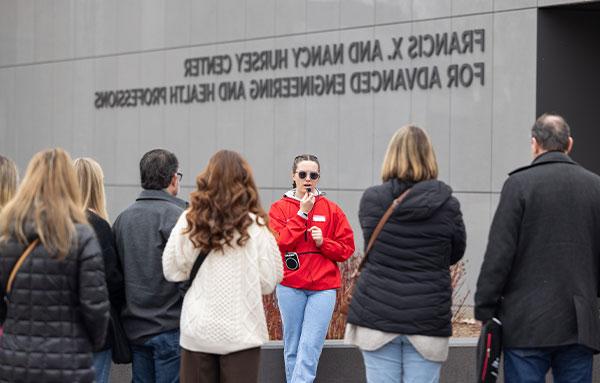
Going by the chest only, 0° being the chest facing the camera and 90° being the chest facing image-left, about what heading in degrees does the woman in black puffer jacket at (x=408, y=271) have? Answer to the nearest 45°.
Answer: approximately 180°

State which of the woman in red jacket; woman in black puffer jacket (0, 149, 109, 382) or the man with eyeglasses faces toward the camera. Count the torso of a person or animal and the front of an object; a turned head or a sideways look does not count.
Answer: the woman in red jacket

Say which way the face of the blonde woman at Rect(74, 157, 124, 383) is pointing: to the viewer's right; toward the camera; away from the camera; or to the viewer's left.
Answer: away from the camera

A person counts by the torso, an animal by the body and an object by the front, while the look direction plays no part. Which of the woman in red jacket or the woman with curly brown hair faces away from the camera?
the woman with curly brown hair

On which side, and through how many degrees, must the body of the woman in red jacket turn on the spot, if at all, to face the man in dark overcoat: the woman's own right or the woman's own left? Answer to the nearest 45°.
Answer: approximately 45° to the woman's own left

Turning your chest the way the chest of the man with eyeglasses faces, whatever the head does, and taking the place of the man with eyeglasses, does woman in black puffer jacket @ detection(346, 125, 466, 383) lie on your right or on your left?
on your right

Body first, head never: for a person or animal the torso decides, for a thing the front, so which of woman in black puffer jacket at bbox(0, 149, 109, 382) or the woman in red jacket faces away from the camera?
the woman in black puffer jacket

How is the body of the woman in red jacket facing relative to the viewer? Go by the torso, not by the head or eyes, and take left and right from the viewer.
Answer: facing the viewer

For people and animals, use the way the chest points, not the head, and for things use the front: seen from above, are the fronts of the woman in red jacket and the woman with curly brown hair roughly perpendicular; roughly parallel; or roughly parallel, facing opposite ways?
roughly parallel, facing opposite ways

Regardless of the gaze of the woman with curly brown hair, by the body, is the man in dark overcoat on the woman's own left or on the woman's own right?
on the woman's own right

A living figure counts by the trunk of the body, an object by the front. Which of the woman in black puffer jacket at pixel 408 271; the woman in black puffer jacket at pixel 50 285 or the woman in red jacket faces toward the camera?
the woman in red jacket

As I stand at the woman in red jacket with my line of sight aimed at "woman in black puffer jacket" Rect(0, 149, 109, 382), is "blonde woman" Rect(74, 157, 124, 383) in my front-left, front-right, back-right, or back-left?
front-right

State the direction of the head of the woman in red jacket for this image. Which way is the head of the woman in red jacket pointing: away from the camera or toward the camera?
toward the camera

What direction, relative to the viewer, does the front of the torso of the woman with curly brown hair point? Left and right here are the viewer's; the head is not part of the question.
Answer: facing away from the viewer

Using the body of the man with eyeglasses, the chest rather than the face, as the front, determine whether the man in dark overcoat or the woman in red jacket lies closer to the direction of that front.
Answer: the woman in red jacket

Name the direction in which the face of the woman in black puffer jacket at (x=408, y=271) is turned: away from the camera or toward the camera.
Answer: away from the camera

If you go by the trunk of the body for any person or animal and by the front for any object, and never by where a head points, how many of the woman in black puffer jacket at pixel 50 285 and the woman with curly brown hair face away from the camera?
2

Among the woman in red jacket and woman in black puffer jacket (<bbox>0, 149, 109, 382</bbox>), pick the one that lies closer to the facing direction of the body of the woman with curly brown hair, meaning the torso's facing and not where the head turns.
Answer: the woman in red jacket
